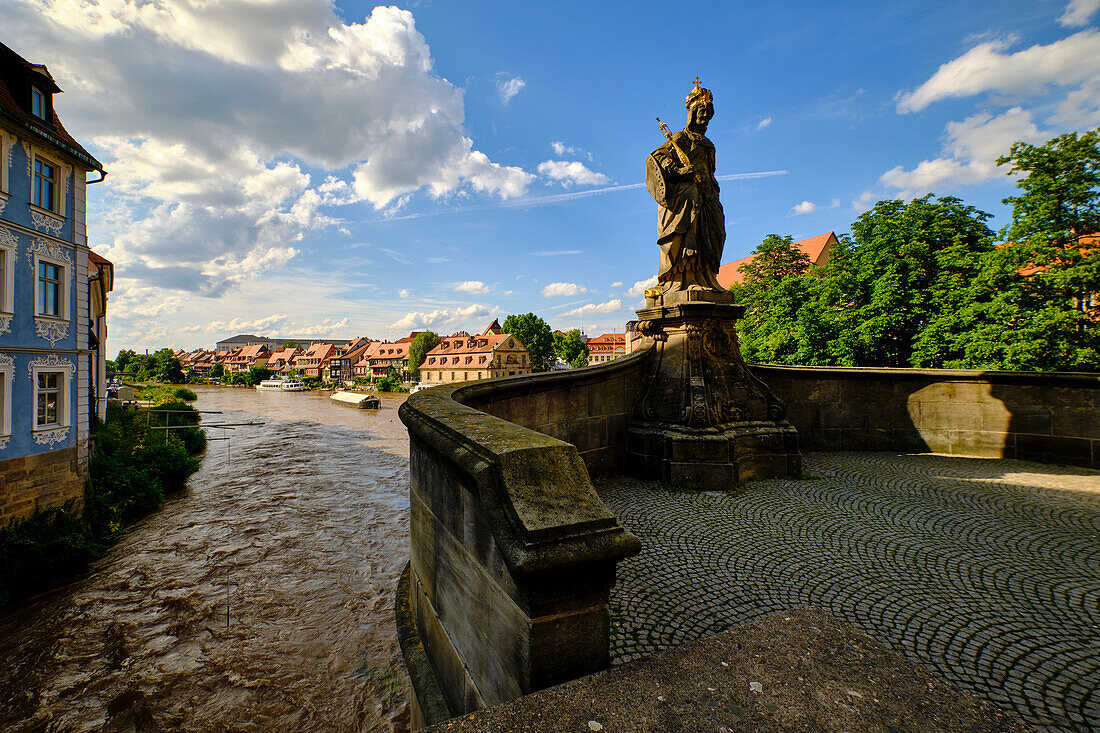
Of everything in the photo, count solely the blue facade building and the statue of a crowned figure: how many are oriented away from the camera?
0

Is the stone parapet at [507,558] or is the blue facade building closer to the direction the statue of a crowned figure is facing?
the stone parapet

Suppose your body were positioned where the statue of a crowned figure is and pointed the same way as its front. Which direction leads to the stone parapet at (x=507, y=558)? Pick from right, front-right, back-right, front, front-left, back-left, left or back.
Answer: front-right

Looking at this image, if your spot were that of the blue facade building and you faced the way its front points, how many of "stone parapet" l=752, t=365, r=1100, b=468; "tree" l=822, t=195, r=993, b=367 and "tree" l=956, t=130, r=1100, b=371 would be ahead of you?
3

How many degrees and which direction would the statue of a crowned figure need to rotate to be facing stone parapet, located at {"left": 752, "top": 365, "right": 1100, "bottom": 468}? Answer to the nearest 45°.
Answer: approximately 90° to its left

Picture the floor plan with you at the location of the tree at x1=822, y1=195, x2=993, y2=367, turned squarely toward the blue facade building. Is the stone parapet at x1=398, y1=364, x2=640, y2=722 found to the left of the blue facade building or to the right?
left

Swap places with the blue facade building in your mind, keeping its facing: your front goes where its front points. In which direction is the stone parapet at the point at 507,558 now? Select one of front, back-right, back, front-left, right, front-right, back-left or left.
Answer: front-right

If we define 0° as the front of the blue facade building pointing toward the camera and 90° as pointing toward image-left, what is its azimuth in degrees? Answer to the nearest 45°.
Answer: approximately 315°

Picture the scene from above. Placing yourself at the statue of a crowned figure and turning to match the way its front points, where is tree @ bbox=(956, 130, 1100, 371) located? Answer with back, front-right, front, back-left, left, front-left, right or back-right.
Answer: left

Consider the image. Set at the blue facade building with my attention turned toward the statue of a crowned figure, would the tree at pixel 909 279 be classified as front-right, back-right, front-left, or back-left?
front-left

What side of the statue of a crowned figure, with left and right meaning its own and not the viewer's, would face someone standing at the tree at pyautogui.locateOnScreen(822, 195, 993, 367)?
left

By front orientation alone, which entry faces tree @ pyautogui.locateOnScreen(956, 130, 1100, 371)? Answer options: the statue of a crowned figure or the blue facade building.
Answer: the blue facade building

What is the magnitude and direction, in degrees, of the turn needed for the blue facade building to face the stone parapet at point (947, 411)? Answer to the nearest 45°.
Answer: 0° — it already faces it

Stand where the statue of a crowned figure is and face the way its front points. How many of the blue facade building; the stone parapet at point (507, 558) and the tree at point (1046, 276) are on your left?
1
